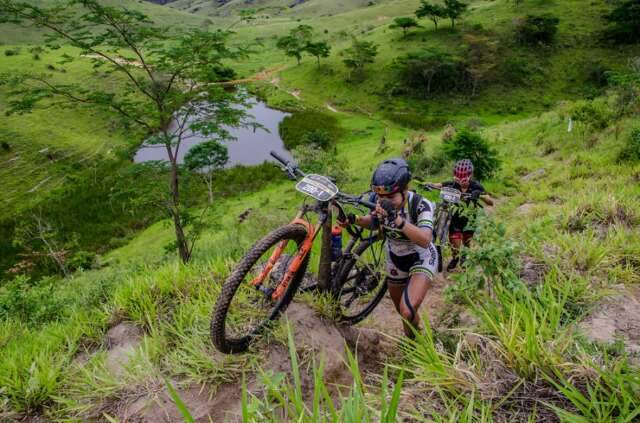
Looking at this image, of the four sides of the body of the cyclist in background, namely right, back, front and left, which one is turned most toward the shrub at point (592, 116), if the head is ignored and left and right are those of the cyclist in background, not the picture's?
back

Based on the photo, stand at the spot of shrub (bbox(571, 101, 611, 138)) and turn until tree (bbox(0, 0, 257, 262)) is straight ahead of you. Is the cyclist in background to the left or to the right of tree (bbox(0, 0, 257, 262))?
left

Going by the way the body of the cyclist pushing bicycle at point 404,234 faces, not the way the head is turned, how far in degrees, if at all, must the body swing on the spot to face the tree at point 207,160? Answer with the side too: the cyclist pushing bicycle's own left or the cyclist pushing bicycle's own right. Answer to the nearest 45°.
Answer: approximately 90° to the cyclist pushing bicycle's own right

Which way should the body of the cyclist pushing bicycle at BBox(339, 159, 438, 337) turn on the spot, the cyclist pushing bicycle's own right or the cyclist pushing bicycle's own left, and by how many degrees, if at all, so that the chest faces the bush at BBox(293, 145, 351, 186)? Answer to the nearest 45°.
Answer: approximately 135° to the cyclist pushing bicycle's own right

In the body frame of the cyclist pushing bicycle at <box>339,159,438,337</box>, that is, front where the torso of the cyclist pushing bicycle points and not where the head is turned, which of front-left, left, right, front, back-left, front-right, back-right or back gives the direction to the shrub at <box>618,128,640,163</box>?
back

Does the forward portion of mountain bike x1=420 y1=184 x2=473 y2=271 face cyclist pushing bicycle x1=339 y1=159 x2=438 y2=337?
yes

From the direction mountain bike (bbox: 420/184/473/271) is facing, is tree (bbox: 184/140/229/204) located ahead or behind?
behind

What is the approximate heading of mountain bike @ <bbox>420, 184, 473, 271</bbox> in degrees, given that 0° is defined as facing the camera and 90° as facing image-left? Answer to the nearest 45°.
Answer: approximately 0°

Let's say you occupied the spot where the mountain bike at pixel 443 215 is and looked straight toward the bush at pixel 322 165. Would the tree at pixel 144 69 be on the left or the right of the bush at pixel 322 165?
left

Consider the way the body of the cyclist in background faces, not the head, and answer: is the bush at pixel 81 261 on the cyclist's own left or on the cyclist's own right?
on the cyclist's own right
